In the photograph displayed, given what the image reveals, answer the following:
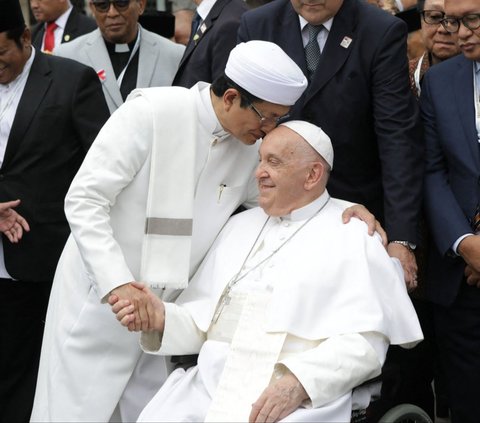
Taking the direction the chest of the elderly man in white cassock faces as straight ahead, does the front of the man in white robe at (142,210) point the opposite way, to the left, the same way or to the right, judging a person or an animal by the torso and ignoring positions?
to the left

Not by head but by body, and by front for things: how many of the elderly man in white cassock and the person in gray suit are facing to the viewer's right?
0

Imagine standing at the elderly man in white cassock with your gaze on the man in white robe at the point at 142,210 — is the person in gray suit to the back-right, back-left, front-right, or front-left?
front-right

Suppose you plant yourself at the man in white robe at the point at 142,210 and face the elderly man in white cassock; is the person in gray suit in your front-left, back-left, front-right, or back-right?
back-left

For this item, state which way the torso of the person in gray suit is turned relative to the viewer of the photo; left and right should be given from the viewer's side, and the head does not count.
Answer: facing the viewer

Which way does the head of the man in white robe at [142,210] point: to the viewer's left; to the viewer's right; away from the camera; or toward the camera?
to the viewer's right

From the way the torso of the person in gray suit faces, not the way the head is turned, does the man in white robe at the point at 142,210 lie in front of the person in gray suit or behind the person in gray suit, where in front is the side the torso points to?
in front

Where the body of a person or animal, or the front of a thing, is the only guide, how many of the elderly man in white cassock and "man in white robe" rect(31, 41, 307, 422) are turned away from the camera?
0

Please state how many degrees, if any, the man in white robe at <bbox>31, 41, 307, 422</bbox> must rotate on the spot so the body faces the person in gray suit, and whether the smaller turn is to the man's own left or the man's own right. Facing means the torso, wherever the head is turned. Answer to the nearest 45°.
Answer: approximately 135° to the man's own left

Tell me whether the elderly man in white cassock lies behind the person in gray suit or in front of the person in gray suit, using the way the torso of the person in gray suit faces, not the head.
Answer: in front

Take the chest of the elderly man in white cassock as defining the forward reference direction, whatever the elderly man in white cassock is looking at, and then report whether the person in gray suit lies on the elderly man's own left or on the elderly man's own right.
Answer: on the elderly man's own right

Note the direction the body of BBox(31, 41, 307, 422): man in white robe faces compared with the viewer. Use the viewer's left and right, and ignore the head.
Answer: facing the viewer and to the right of the viewer

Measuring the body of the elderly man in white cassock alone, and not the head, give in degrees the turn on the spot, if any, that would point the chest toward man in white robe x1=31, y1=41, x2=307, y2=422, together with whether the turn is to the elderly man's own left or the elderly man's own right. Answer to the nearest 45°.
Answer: approximately 90° to the elderly man's own right

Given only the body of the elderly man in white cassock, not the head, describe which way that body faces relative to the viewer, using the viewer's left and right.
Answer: facing the viewer and to the left of the viewer
